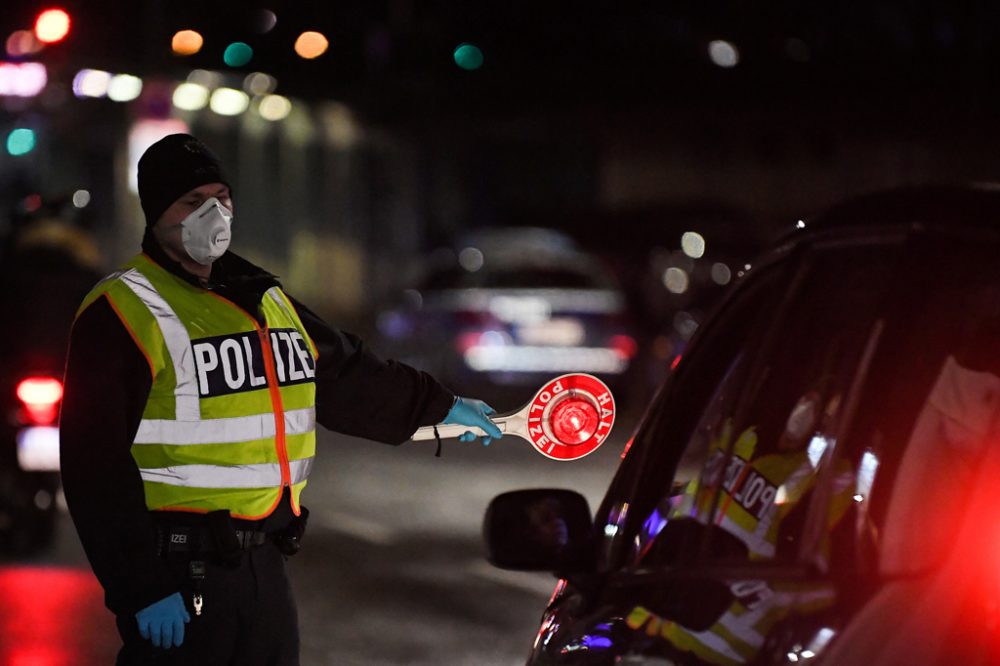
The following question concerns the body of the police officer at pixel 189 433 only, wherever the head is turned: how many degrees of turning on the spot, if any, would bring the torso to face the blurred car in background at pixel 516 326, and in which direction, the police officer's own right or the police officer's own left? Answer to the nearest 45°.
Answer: approximately 135° to the police officer's own left

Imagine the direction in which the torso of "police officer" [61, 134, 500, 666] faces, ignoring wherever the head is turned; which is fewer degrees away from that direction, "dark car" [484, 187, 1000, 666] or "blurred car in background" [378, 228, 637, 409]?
the dark car

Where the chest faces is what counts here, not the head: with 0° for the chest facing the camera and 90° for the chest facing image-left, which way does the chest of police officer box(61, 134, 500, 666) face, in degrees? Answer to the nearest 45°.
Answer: approximately 315°

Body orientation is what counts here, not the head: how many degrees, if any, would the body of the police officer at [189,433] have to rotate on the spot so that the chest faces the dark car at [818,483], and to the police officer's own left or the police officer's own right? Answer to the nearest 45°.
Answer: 0° — they already face it
